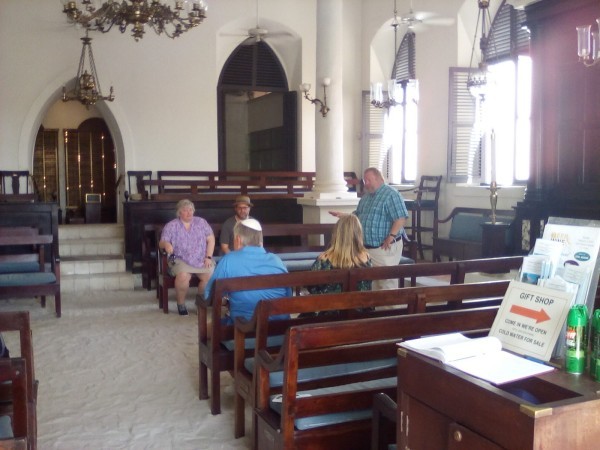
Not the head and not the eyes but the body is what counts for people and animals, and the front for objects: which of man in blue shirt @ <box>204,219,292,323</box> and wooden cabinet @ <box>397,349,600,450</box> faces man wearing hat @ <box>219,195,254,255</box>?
the man in blue shirt

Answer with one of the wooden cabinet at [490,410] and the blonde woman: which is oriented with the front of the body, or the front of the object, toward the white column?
the blonde woman

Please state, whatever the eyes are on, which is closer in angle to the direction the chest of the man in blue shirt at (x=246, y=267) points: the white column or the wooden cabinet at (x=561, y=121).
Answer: the white column

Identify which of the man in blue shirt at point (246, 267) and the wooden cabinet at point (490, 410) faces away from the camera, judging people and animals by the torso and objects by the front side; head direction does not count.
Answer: the man in blue shirt

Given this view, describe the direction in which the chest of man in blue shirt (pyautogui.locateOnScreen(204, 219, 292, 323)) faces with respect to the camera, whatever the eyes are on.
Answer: away from the camera

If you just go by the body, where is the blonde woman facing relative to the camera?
away from the camera

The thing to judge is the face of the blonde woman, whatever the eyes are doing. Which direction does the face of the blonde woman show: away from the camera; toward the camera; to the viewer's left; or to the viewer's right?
away from the camera

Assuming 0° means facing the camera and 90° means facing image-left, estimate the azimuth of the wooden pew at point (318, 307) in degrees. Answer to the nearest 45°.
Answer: approximately 135°

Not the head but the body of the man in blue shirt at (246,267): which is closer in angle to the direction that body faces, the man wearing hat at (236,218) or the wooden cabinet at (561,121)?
the man wearing hat

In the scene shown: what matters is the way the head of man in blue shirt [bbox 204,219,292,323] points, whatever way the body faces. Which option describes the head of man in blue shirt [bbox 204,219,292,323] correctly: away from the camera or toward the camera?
away from the camera

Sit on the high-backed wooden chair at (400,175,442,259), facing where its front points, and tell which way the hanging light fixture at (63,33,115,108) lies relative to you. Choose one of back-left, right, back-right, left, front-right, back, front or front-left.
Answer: front-right

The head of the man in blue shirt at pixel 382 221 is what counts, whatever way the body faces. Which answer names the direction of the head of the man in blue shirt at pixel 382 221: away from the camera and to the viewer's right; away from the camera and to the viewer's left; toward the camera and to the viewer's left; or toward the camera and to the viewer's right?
toward the camera and to the viewer's left

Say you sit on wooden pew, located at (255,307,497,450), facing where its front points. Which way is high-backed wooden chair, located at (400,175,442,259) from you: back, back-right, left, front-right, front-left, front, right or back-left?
front-right

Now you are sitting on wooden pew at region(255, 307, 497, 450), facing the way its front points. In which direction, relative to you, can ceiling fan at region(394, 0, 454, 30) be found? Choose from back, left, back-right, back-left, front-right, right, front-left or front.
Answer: front-right

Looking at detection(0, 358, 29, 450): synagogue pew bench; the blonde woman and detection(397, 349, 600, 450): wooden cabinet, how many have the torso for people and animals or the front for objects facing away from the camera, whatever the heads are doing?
2

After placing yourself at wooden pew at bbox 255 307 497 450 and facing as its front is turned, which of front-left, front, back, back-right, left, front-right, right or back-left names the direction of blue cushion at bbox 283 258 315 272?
front-right
